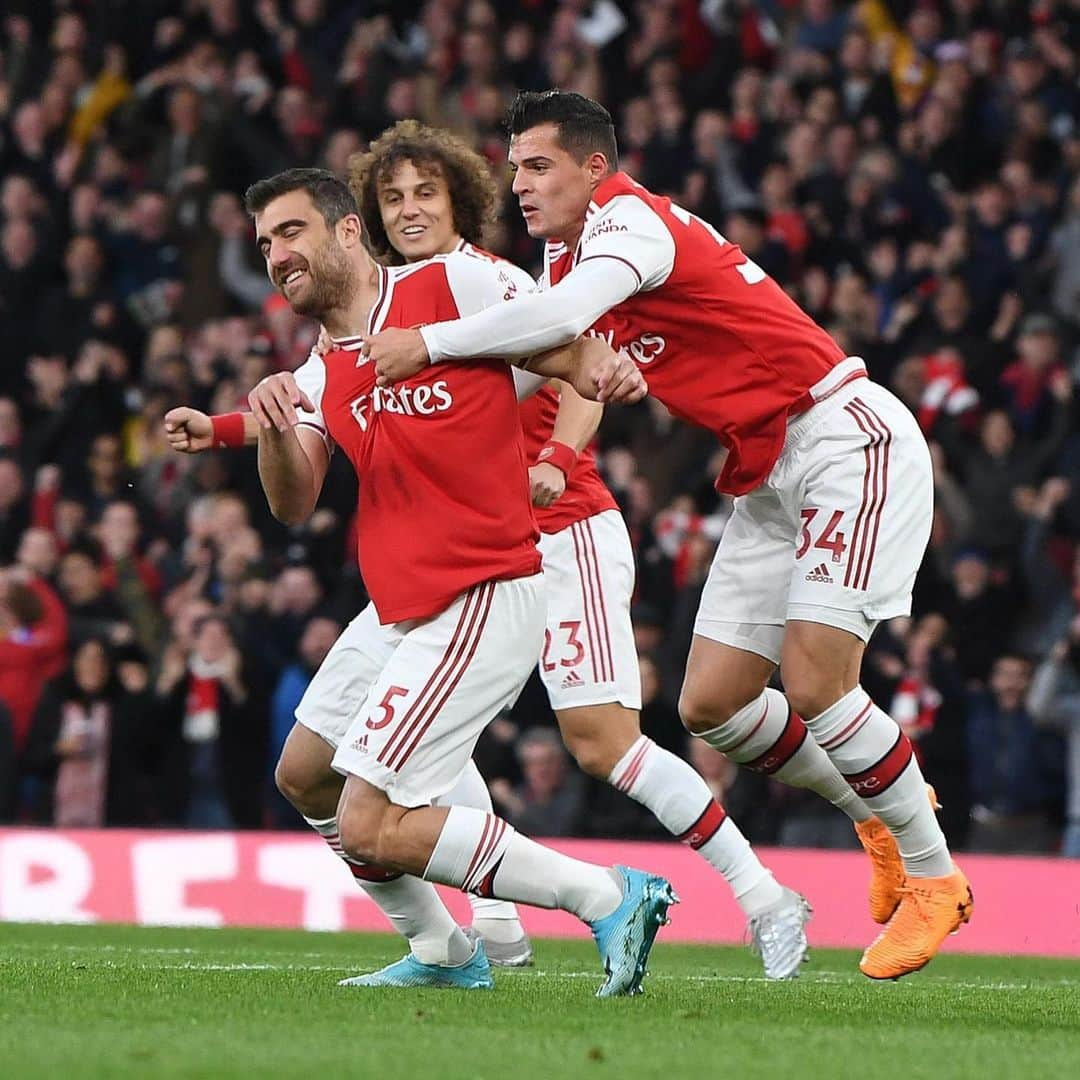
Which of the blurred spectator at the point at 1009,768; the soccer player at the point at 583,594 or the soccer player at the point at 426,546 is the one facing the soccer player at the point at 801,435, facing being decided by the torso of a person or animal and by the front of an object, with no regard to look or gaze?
the blurred spectator

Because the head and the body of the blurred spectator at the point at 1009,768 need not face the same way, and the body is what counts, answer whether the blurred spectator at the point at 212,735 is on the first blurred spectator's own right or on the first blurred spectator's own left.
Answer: on the first blurred spectator's own right

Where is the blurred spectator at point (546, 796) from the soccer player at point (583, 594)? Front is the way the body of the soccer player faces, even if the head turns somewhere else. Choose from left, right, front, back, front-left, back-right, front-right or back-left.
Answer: back-right

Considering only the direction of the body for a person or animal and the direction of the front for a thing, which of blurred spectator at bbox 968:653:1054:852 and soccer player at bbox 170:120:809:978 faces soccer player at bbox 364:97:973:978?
the blurred spectator

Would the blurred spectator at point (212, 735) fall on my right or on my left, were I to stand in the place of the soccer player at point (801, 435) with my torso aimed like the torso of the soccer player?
on my right

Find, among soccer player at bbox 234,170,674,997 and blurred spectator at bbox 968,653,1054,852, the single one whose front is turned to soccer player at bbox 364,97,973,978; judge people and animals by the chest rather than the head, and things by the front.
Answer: the blurred spectator

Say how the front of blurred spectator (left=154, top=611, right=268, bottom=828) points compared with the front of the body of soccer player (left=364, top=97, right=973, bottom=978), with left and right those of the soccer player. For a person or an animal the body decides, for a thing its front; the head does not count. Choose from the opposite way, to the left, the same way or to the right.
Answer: to the left

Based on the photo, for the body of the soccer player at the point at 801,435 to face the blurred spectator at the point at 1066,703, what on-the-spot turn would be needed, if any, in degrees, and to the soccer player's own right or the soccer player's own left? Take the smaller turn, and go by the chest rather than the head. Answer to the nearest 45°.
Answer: approximately 90° to the soccer player's own right

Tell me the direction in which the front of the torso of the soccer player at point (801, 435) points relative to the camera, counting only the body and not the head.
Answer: to the viewer's left

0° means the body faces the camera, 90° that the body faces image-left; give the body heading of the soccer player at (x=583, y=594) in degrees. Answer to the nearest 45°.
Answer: approximately 45°
